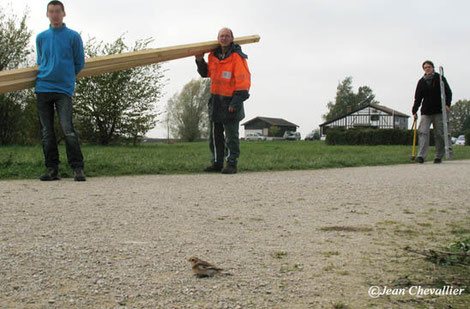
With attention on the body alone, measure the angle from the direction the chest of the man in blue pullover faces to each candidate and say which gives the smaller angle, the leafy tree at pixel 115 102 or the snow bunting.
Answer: the snow bunting

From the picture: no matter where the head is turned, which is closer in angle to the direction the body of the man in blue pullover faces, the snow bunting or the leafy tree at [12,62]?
the snow bunting

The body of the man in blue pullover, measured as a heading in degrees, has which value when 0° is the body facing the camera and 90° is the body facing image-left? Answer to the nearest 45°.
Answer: approximately 0°

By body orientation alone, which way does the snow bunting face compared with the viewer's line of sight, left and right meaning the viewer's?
facing to the left of the viewer

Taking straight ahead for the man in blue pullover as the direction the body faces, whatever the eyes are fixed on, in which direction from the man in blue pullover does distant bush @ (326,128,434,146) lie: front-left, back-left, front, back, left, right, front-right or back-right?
back-left

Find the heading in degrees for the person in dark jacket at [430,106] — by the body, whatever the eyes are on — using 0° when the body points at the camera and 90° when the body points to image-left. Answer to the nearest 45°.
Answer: approximately 0°

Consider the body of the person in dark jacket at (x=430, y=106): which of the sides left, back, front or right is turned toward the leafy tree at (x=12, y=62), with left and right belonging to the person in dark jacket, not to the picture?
right

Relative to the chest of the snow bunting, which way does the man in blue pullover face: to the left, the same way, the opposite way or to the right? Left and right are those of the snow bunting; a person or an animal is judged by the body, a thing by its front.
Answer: to the left

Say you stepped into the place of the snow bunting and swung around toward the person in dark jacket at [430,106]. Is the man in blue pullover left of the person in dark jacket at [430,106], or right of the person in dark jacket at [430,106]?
left

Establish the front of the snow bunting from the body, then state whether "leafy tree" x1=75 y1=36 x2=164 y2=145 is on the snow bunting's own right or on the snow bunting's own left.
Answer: on the snow bunting's own right
